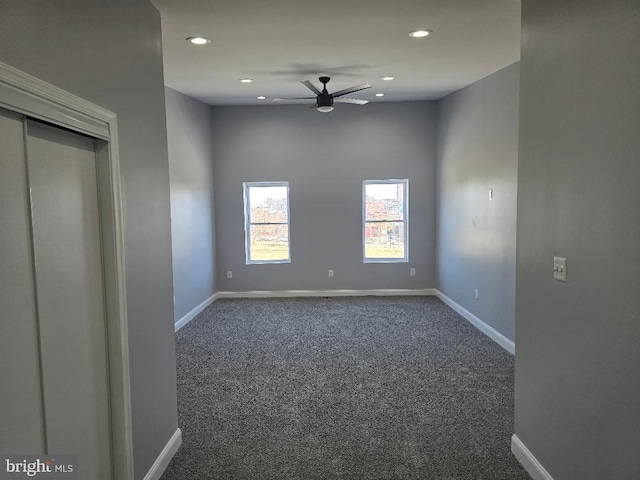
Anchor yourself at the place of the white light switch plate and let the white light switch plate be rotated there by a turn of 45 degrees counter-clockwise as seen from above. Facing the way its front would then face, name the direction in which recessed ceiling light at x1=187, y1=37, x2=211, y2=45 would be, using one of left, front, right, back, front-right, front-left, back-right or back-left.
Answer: right

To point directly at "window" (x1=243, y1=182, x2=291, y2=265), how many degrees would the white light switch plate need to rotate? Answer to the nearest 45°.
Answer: approximately 90° to its right

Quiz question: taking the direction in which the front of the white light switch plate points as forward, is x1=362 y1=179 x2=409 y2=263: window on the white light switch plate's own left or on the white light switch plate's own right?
on the white light switch plate's own right

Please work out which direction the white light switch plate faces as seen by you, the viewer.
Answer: facing the viewer and to the left of the viewer
